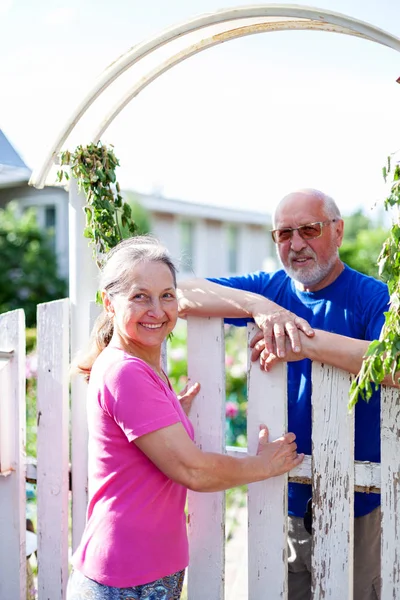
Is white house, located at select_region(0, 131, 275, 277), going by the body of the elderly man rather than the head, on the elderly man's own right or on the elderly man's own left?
on the elderly man's own right

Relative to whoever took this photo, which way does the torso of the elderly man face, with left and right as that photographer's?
facing the viewer and to the left of the viewer

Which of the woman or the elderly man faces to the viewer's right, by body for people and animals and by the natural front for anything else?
the woman

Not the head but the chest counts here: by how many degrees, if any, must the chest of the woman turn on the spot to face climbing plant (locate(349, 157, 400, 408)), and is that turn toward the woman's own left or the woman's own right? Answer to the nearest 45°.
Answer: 0° — they already face it

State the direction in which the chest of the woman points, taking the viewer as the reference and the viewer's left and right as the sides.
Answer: facing to the right of the viewer

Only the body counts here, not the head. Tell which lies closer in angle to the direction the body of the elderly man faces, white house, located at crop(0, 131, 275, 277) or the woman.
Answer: the woman

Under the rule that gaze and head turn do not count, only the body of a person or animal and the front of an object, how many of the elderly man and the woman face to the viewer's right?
1

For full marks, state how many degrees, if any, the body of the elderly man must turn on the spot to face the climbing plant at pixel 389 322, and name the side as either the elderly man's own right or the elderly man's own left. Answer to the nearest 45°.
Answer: approximately 45° to the elderly man's own left
